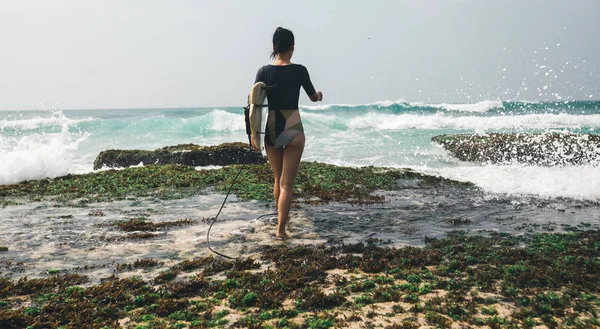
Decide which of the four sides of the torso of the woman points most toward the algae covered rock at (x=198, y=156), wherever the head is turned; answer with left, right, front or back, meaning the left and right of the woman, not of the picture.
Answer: front

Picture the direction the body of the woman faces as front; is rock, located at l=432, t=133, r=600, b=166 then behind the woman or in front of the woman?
in front

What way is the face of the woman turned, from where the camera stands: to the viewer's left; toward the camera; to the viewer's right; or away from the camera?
away from the camera

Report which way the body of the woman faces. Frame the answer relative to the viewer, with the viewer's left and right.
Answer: facing away from the viewer

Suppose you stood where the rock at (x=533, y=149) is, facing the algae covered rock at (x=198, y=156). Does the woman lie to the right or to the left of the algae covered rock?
left
